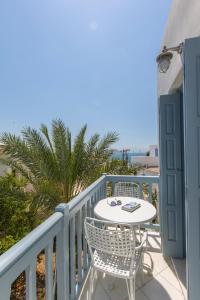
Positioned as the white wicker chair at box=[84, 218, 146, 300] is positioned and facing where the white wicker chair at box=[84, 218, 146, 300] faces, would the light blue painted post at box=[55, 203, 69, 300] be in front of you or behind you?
behind

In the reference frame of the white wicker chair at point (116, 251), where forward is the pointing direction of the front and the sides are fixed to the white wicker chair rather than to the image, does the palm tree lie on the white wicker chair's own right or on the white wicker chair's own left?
on the white wicker chair's own left

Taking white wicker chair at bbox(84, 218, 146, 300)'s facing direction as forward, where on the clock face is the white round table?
The white round table is roughly at 11 o'clock from the white wicker chair.

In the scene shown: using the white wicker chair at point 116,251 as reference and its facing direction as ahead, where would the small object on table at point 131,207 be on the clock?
The small object on table is roughly at 11 o'clock from the white wicker chair.

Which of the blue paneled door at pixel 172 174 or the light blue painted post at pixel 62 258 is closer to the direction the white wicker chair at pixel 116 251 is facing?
the blue paneled door

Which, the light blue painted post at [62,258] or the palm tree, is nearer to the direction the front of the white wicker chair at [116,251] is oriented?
the palm tree

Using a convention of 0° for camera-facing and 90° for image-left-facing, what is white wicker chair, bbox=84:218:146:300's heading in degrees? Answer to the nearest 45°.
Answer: approximately 225°
